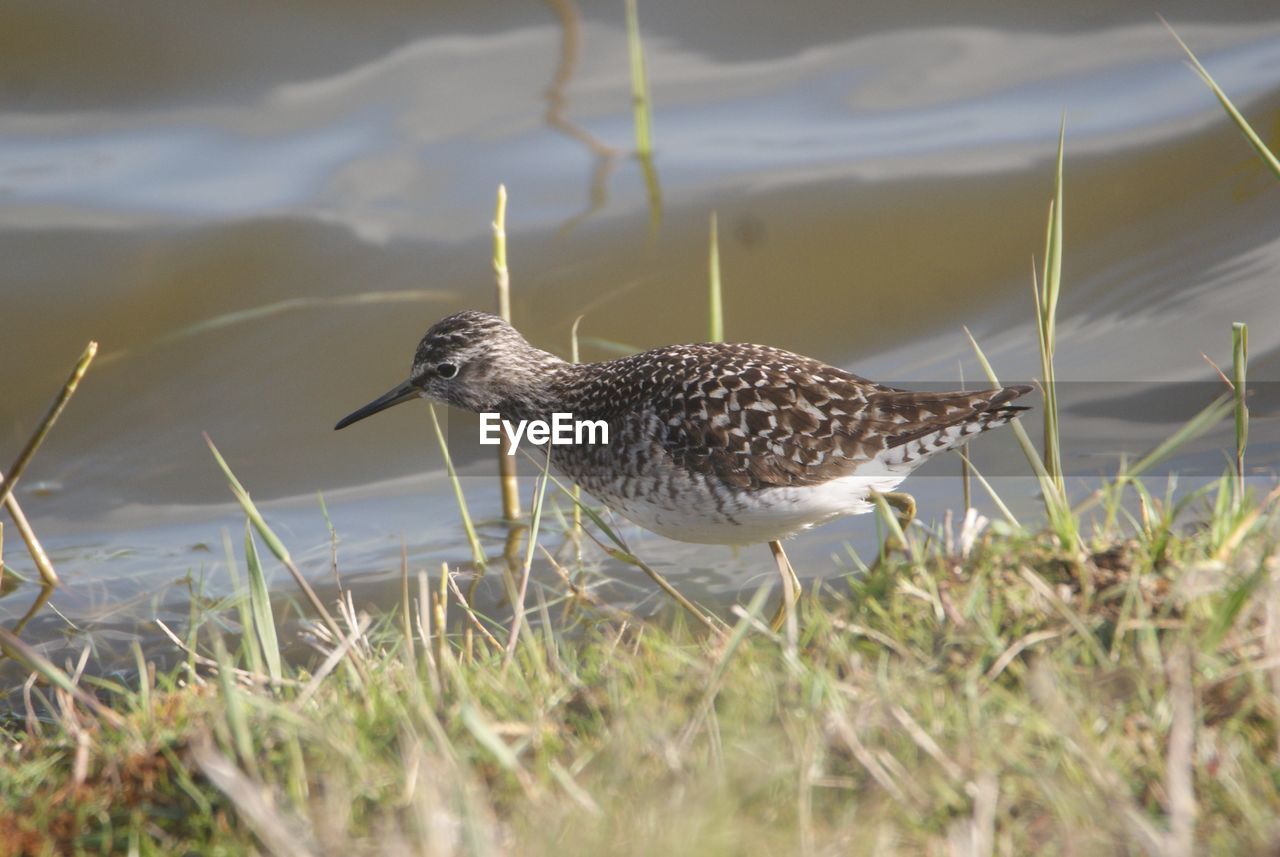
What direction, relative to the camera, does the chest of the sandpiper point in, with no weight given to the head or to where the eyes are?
to the viewer's left

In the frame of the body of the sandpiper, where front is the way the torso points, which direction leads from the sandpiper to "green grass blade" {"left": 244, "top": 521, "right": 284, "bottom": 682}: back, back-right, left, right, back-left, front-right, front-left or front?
front-left
